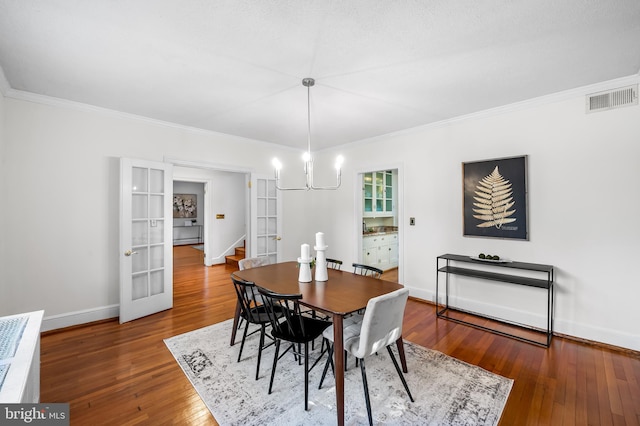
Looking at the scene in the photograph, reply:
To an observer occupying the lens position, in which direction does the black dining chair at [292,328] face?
facing away from the viewer and to the right of the viewer

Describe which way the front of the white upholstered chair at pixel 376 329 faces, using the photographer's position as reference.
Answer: facing away from the viewer and to the left of the viewer

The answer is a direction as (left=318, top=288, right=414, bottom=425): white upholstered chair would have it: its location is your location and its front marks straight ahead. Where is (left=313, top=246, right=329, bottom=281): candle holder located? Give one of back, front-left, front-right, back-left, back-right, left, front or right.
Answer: front

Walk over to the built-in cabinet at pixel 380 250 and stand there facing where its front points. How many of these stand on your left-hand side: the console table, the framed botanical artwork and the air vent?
3

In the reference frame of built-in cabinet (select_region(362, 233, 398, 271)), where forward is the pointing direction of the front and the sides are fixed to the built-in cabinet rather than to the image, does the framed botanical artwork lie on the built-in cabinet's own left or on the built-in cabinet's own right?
on the built-in cabinet's own left

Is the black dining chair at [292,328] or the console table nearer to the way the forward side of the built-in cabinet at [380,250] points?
the black dining chair

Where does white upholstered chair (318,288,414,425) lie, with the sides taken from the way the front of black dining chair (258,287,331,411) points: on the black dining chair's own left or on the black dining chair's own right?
on the black dining chair's own right

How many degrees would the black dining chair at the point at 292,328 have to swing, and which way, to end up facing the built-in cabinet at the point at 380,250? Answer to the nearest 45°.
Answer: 0° — it already faces it

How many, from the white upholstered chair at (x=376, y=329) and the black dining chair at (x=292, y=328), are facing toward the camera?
0
